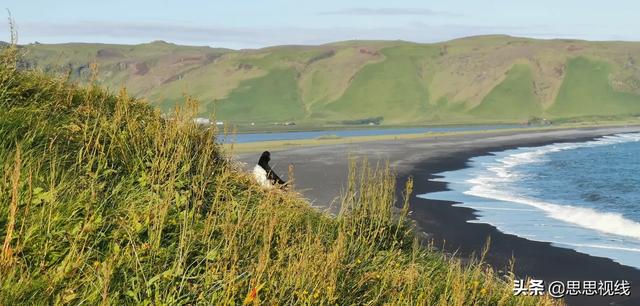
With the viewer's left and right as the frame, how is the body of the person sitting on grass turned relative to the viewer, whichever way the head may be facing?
facing to the right of the viewer
